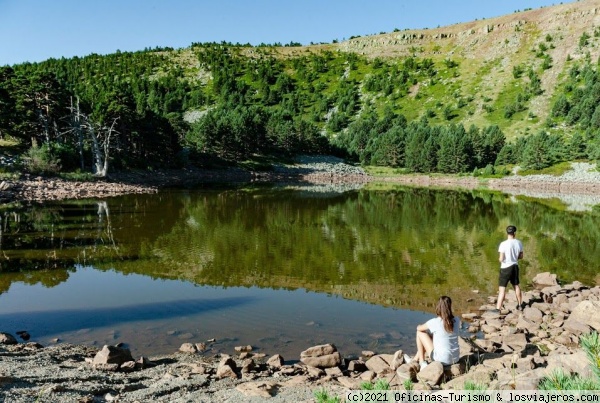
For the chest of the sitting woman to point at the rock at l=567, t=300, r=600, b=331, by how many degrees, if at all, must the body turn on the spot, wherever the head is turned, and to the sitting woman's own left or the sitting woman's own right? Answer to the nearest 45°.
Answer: approximately 90° to the sitting woman's own right

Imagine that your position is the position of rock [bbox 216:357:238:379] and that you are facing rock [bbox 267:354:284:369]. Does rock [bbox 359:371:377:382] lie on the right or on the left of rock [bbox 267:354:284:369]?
right

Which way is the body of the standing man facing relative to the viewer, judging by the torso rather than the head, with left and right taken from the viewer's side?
facing away from the viewer

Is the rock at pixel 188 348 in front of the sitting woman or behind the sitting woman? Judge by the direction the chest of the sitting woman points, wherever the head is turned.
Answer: in front

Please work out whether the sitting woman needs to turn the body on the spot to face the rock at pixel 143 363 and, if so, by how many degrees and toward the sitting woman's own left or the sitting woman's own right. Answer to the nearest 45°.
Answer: approximately 45° to the sitting woman's own left

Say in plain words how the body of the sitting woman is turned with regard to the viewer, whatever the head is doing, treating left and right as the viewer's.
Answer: facing away from the viewer and to the left of the viewer
